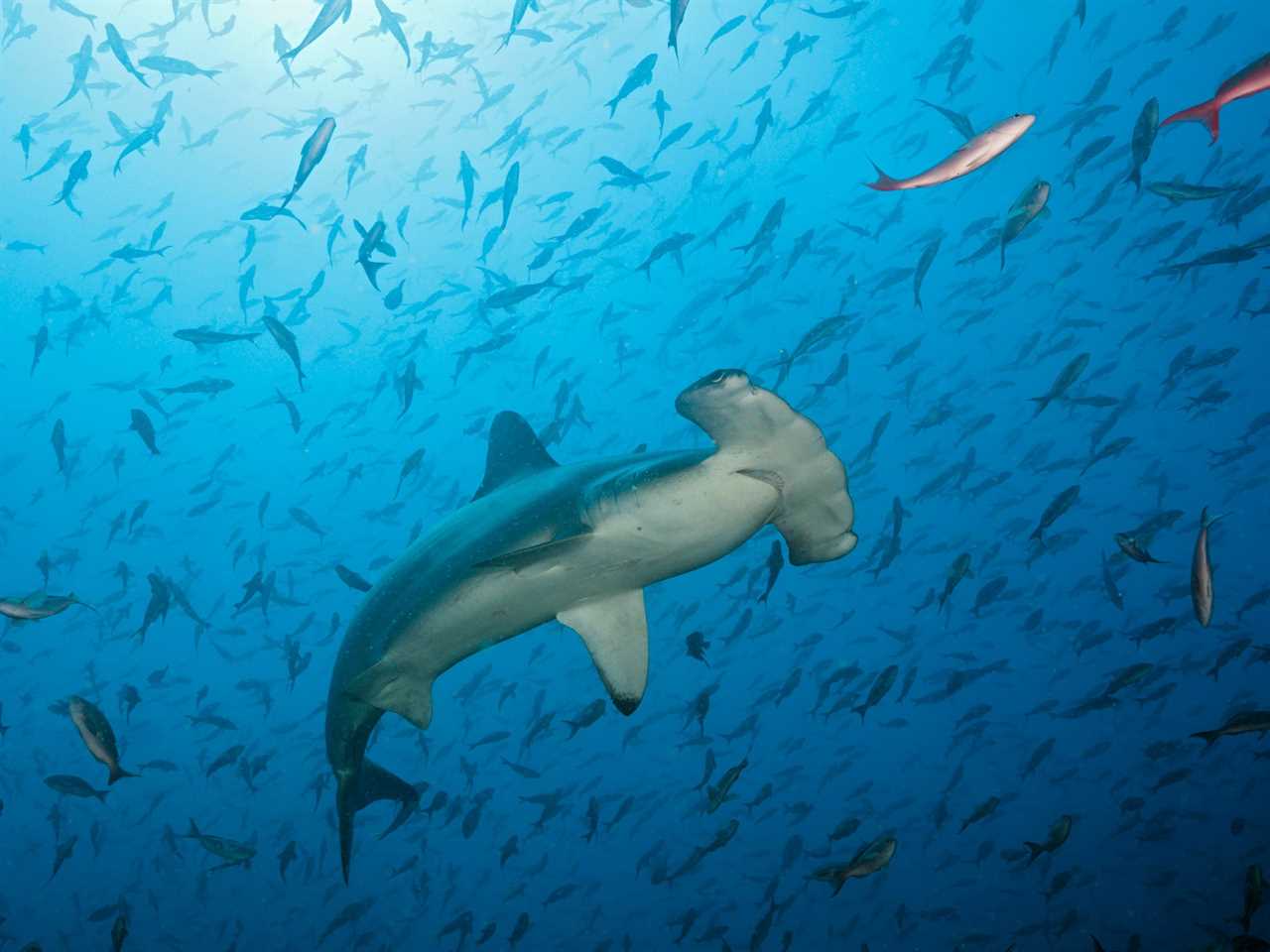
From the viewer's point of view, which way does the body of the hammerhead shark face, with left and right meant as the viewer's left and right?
facing to the right of the viewer

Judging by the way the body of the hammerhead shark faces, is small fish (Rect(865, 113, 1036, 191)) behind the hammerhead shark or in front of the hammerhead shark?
in front

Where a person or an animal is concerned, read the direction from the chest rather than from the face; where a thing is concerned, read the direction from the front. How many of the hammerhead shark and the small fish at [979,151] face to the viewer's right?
2

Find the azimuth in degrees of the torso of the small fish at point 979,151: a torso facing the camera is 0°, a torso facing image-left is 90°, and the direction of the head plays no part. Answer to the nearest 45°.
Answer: approximately 270°

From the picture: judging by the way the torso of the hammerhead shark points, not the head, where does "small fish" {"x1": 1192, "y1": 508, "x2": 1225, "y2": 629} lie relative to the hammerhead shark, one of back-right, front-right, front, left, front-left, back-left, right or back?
front

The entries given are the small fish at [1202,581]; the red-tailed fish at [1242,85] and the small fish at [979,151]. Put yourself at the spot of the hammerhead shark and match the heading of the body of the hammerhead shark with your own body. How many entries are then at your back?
0

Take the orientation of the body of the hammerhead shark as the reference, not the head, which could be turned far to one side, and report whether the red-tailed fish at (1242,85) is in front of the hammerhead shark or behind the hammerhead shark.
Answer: in front
